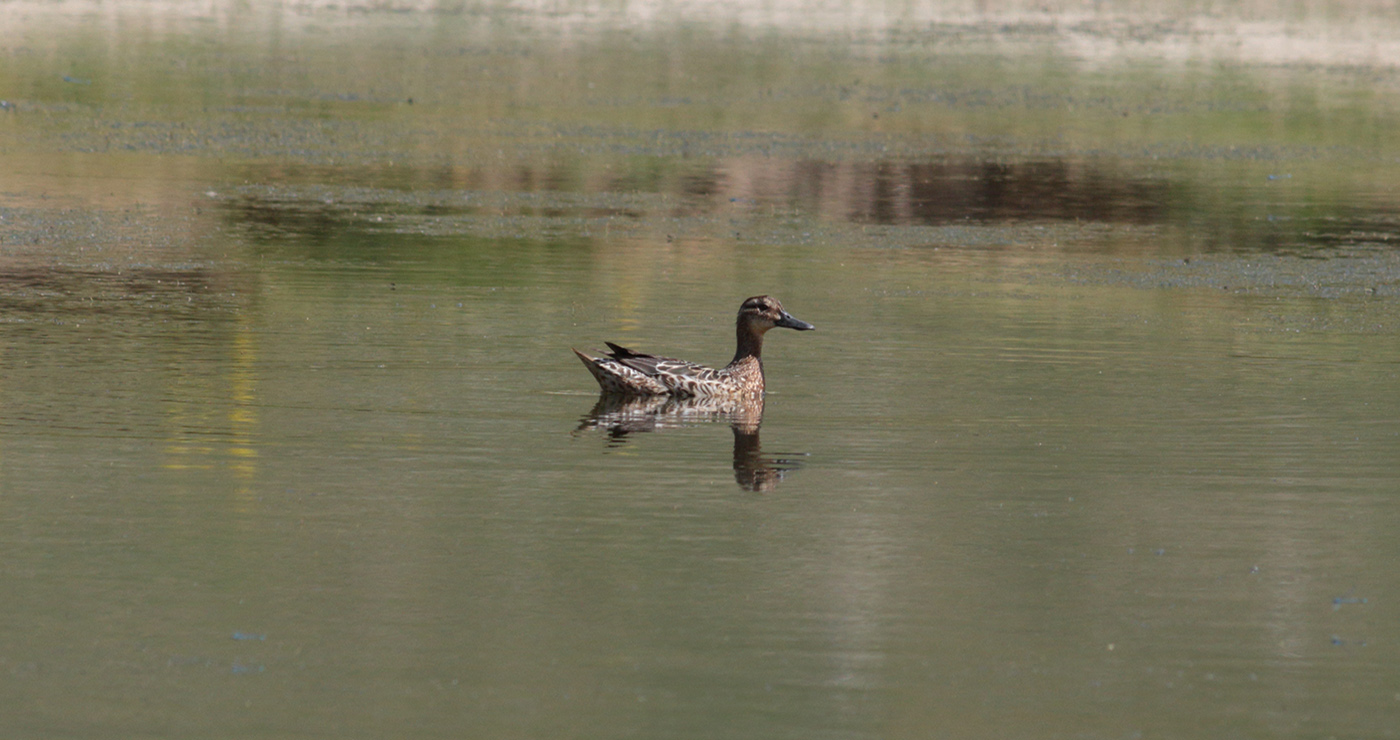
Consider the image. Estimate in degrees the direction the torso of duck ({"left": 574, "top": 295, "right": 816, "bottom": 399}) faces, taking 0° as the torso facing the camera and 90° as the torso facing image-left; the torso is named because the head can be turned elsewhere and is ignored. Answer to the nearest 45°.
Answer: approximately 270°
